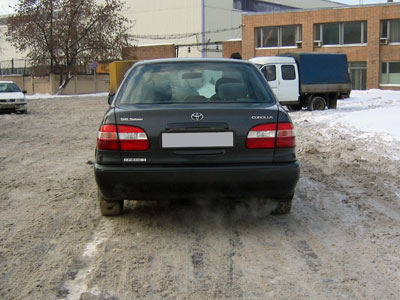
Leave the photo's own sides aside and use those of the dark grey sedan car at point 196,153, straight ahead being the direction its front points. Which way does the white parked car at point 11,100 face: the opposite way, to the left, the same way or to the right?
the opposite way

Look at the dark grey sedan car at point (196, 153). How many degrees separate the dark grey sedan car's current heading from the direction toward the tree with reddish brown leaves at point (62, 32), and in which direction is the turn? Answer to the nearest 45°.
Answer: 0° — it already faces it

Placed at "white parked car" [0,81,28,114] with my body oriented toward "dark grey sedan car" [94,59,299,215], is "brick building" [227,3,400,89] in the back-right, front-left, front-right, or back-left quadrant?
back-left

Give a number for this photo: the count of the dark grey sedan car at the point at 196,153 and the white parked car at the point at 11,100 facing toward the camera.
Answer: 1

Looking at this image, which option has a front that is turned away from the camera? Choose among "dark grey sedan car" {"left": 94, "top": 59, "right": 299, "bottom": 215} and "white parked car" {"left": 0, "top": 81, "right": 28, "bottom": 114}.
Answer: the dark grey sedan car

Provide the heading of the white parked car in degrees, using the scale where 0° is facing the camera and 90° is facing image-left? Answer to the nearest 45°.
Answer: approximately 0°

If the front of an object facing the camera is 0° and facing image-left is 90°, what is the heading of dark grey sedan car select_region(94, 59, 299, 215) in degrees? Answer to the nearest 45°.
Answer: approximately 180°

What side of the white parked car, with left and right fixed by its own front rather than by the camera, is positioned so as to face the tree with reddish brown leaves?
back

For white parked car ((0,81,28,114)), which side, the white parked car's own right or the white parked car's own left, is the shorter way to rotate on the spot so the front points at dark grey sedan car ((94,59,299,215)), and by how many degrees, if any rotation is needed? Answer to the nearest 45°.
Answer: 0° — it already faces it
